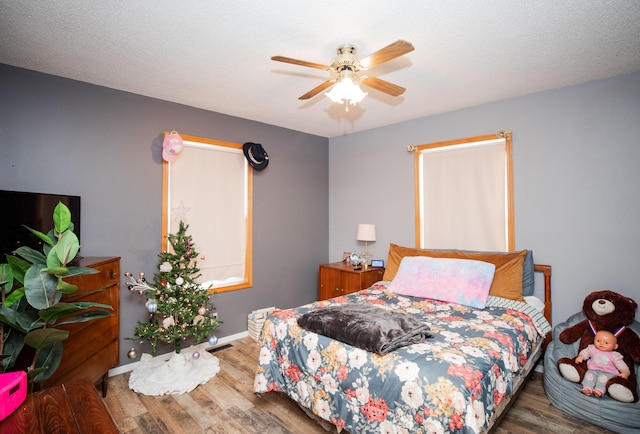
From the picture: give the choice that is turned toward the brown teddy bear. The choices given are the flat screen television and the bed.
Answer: the flat screen television

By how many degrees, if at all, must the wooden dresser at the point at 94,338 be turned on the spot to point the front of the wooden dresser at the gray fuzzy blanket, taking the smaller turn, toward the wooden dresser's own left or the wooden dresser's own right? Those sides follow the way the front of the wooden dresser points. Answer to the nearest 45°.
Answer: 0° — it already faces it

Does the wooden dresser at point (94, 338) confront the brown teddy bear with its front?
yes

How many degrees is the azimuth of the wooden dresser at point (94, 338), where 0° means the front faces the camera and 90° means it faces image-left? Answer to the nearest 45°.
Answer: approximately 315°

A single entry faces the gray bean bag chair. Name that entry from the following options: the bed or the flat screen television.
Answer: the flat screen television

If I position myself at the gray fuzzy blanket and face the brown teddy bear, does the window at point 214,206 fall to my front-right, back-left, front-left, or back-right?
back-left

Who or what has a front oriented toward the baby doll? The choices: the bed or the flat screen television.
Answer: the flat screen television

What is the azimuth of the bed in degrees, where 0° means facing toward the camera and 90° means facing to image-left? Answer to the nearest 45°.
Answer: approximately 45°

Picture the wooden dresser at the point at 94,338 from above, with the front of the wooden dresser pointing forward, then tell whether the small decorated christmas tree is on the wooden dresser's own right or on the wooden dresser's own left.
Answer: on the wooden dresser's own left

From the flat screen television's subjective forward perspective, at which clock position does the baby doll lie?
The baby doll is roughly at 12 o'clock from the flat screen television.

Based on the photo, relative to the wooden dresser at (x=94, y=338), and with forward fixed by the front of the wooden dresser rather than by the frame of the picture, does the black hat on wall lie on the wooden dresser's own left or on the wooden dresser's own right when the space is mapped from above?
on the wooden dresser's own left

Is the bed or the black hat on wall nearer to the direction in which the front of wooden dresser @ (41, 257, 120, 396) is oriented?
the bed
